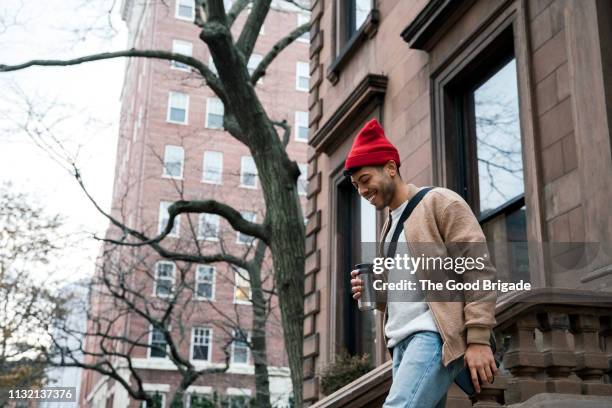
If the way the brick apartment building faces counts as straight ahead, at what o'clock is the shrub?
The shrub is roughly at 12 o'clock from the brick apartment building.

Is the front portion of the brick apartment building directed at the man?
yes

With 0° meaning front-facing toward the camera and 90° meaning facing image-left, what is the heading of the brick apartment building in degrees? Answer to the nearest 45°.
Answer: approximately 0°

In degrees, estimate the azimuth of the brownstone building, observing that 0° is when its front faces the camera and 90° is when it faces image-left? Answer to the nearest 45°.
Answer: approximately 45°

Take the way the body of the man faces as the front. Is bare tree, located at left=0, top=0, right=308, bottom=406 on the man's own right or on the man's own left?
on the man's own right
